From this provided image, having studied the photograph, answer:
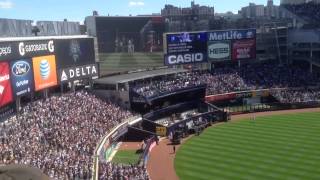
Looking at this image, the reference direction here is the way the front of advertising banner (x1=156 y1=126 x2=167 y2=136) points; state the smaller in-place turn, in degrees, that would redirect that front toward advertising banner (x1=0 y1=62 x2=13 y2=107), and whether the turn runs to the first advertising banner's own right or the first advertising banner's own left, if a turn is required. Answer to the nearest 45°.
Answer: approximately 45° to the first advertising banner's own right

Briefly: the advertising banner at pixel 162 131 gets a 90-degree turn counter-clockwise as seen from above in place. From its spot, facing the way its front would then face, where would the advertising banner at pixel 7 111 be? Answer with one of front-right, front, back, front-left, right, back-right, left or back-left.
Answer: back-right

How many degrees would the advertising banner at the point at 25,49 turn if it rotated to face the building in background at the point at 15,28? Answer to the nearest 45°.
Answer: approximately 135° to its left

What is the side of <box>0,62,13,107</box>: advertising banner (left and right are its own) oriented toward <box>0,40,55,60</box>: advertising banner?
left

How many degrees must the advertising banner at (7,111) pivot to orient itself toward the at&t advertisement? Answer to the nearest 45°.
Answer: approximately 90° to its left

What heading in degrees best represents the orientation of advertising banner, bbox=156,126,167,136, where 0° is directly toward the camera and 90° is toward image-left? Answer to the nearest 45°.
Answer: approximately 0°

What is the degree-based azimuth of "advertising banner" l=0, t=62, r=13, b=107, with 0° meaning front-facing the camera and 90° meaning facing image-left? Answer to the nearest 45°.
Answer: approximately 315°

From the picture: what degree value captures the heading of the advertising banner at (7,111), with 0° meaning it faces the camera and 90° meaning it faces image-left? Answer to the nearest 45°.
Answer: approximately 315°

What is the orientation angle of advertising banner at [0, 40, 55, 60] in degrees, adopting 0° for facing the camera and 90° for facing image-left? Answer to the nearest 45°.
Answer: approximately 315°
